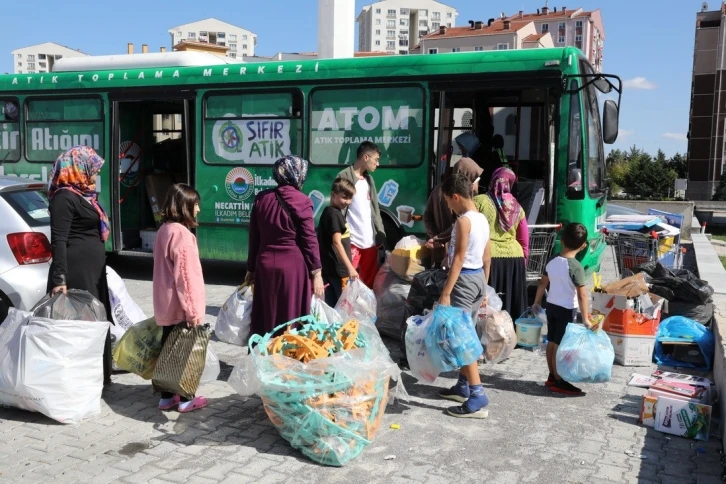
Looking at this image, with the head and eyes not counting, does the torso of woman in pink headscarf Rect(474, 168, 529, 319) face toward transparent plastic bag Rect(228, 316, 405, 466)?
no

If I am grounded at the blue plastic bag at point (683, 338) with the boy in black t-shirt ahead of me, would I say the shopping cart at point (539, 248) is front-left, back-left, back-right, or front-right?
front-right

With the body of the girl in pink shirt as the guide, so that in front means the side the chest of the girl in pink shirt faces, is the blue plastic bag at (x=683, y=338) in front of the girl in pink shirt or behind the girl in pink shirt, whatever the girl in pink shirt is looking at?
in front

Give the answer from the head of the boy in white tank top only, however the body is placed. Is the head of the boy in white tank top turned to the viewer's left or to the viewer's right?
to the viewer's left
